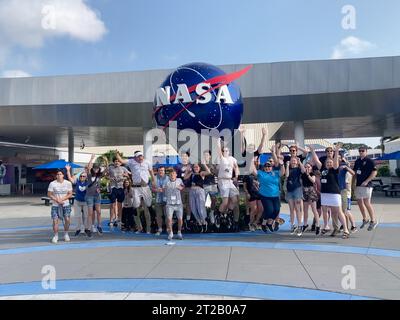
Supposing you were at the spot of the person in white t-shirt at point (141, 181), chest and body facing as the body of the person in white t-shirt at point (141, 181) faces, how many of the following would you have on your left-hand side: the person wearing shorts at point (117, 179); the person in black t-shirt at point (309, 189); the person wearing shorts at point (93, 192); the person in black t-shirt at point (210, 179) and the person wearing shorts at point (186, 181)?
3

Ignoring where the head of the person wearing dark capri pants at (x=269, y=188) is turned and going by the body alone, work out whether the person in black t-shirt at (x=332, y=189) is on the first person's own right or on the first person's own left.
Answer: on the first person's own left

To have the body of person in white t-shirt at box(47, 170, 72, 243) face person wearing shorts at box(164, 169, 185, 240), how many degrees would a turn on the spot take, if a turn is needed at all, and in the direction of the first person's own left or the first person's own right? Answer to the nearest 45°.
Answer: approximately 45° to the first person's own left

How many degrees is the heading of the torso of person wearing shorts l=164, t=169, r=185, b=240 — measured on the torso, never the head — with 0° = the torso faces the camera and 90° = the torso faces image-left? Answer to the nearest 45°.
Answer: approximately 0°

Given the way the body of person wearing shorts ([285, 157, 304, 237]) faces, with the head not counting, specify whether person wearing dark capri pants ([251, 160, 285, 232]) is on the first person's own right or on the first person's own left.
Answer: on the first person's own right

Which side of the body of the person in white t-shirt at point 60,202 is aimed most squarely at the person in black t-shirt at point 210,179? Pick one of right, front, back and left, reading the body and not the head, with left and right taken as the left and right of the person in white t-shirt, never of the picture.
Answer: left

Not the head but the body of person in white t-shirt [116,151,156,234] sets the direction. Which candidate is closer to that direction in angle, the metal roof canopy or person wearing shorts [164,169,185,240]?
the person wearing shorts

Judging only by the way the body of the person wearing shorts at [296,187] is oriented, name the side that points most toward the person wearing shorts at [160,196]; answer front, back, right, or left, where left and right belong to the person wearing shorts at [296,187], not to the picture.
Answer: right
